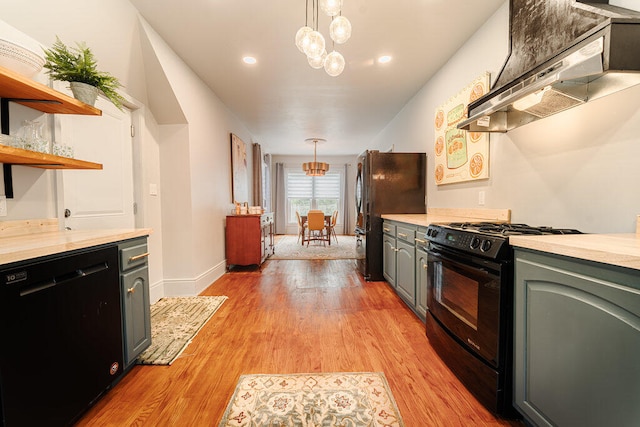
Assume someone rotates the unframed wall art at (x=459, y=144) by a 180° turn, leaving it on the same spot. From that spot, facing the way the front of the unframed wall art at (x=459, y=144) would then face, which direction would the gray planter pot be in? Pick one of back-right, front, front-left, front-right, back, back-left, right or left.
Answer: back

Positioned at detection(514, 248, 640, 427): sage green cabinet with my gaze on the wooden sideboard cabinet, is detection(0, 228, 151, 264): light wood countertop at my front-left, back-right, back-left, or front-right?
front-left

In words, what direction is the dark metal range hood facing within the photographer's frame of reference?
facing the viewer and to the left of the viewer

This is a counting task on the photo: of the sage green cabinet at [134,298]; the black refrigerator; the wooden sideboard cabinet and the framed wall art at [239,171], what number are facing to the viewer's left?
1

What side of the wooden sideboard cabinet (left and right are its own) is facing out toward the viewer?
right

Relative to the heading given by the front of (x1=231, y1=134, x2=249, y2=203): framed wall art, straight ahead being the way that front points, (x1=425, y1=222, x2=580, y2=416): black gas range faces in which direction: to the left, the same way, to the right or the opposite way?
the opposite way

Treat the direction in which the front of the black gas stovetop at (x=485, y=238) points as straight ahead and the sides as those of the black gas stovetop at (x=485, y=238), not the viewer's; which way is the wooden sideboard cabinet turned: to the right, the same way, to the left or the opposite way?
the opposite way

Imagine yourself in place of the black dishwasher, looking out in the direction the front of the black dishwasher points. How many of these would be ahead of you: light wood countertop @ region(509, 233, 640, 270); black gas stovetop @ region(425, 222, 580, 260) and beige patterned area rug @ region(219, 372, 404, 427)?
3

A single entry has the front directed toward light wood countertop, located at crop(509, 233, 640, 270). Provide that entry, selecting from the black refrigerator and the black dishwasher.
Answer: the black dishwasher

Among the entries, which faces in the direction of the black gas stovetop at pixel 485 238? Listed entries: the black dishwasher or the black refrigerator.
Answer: the black dishwasher

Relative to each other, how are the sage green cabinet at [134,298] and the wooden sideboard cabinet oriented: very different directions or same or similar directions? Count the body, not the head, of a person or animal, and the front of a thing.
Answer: same or similar directions

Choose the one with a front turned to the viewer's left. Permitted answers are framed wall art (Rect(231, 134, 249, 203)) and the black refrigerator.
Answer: the black refrigerator

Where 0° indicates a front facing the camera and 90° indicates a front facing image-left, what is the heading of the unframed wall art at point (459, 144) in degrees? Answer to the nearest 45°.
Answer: approximately 45°

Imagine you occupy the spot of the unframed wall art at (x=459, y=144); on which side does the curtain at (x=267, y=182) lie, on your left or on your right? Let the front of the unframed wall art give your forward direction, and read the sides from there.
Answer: on your right

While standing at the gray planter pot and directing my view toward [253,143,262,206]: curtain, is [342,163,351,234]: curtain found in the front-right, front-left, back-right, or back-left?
front-right

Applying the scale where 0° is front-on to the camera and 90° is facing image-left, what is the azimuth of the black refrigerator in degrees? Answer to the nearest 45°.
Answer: approximately 90°

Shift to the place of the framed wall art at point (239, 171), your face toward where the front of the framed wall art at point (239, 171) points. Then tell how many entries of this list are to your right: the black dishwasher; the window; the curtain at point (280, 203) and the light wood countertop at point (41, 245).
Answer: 2

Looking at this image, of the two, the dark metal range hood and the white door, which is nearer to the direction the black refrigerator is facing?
the white door

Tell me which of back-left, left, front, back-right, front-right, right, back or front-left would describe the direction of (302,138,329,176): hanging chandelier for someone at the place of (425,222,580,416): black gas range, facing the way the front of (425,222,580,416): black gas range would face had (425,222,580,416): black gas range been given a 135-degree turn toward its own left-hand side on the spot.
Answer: back-left

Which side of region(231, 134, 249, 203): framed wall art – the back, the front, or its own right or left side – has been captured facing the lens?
right
